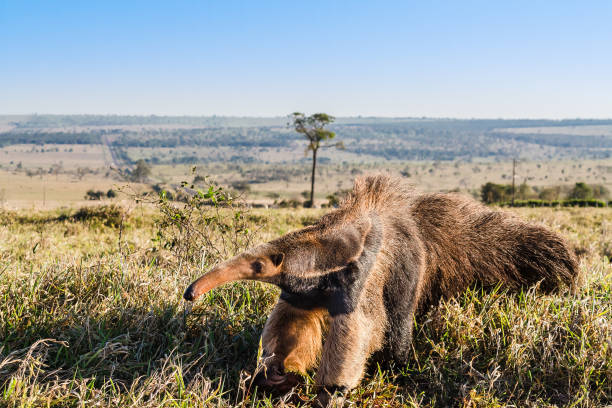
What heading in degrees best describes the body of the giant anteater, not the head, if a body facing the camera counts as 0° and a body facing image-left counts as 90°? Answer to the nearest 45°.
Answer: approximately 45°

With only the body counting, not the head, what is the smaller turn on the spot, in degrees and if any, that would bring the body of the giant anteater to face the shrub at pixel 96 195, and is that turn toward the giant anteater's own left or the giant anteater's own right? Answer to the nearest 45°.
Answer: approximately 90° to the giant anteater's own right

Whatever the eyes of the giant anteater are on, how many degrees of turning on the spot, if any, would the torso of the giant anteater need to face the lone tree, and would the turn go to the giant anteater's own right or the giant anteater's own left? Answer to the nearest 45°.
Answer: approximately 135° to the giant anteater's own right
